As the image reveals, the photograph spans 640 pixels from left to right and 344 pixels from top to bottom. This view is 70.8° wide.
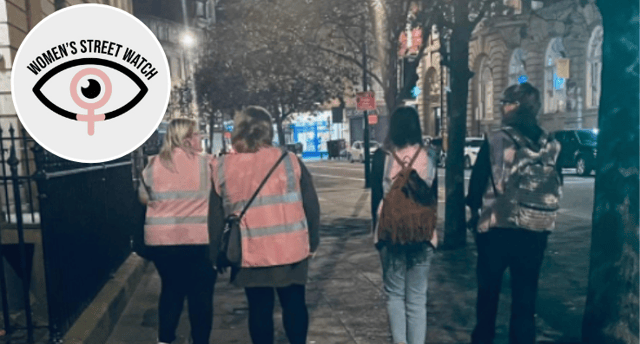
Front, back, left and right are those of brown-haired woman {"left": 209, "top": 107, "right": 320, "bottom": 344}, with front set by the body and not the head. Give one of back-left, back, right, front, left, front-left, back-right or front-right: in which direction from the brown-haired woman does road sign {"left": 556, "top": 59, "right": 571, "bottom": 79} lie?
front-right

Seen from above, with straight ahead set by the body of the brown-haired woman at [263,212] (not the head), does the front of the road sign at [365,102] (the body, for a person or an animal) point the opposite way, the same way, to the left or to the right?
the opposite way

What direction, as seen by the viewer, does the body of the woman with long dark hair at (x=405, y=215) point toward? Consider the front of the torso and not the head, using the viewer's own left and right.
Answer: facing away from the viewer

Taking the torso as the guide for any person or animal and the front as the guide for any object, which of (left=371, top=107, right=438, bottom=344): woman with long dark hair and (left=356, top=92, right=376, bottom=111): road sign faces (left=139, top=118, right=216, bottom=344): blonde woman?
the road sign

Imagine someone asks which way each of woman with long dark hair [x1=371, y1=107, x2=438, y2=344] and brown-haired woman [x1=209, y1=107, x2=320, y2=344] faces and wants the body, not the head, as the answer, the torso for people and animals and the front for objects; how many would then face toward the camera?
0

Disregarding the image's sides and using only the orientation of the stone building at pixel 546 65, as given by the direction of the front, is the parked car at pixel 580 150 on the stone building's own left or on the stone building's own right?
on the stone building's own left

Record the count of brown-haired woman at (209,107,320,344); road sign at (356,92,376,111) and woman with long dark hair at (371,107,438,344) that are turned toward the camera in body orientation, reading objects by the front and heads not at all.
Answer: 1

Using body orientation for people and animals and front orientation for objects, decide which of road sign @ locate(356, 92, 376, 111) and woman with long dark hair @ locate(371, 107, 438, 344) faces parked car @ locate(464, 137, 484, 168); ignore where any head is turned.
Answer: the woman with long dark hair

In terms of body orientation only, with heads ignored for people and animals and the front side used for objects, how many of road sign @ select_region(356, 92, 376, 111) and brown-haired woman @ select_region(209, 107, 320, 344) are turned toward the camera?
1

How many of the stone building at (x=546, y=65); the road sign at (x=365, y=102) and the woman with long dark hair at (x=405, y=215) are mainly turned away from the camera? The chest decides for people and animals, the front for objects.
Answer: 1

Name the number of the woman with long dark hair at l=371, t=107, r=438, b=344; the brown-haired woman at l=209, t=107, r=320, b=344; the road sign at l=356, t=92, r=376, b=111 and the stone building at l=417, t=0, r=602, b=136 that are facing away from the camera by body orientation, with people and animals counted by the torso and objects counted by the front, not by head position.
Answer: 2

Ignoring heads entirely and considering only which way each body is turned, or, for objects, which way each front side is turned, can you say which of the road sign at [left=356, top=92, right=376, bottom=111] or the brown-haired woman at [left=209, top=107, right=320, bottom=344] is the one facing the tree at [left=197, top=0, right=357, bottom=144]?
the brown-haired woman

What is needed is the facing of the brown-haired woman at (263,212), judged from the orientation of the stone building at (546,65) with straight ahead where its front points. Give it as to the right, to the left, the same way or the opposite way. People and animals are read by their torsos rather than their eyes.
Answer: to the right

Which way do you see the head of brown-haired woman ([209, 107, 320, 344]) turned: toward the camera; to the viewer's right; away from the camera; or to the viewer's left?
away from the camera

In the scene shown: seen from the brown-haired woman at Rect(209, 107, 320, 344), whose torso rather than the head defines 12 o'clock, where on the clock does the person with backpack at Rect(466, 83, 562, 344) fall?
The person with backpack is roughly at 3 o'clock from the brown-haired woman.

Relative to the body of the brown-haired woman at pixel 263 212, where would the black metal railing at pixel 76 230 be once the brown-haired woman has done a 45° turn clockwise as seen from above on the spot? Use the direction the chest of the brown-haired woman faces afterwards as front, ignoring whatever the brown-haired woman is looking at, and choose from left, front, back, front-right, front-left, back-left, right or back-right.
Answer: left

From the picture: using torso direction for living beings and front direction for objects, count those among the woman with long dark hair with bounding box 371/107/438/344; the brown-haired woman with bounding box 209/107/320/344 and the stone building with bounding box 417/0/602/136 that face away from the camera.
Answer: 2

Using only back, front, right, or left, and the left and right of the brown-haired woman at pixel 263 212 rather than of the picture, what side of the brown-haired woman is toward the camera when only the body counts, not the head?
back
